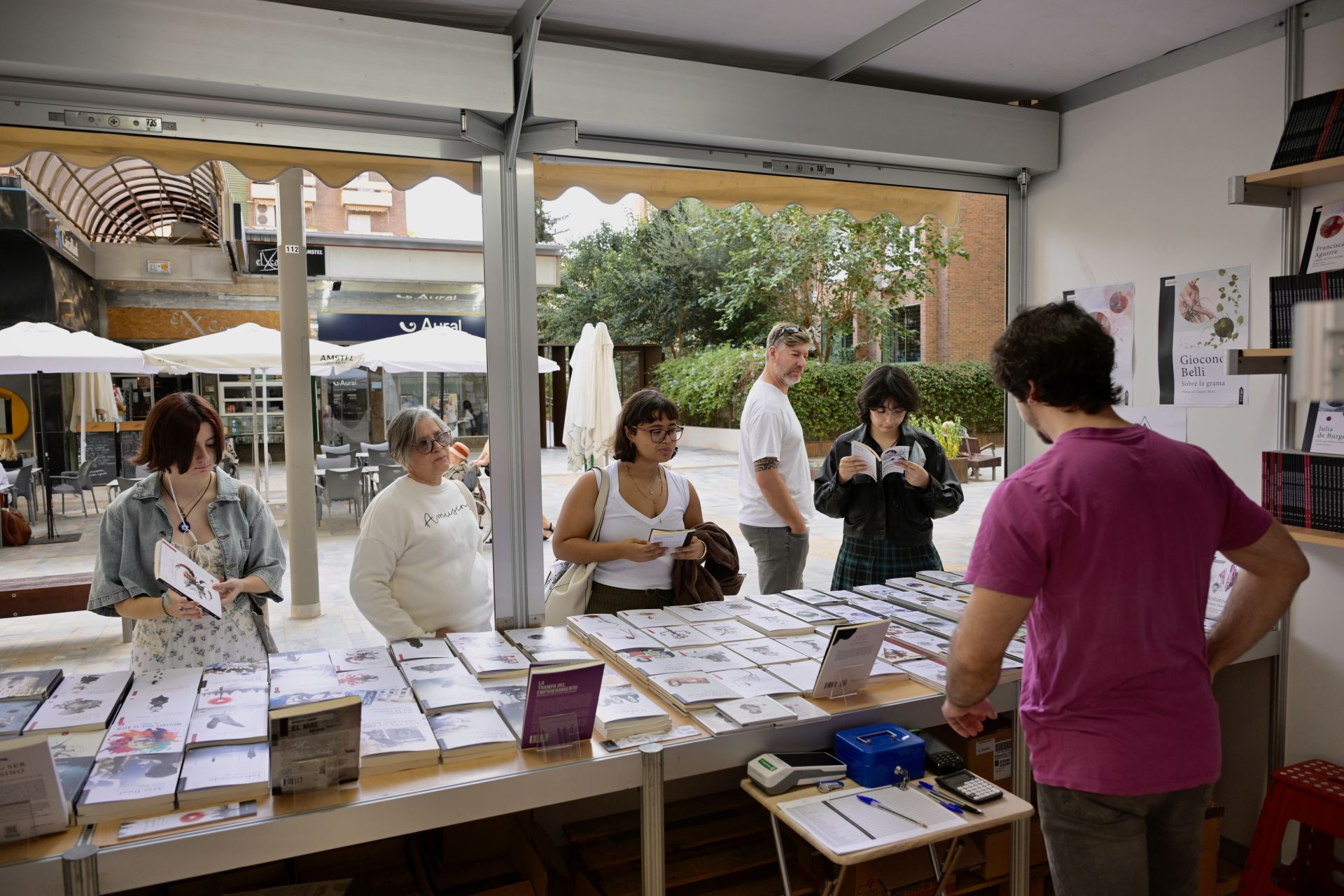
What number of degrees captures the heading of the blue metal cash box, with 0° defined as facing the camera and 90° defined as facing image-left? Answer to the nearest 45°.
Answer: approximately 315°

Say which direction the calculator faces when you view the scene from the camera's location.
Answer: facing the viewer and to the right of the viewer

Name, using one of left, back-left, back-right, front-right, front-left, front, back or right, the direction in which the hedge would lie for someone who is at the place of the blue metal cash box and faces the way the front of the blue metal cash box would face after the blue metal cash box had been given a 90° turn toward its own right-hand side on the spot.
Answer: back-right

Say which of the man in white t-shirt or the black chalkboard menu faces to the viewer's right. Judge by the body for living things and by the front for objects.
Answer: the man in white t-shirt

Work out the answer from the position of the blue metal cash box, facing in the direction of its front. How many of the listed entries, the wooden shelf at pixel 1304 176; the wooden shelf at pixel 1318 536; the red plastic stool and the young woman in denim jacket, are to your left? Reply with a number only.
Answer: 3

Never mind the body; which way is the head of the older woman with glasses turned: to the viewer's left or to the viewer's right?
to the viewer's right

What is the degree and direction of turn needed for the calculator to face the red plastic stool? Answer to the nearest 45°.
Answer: approximately 90° to its left

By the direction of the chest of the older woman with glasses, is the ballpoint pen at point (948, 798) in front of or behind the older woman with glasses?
in front

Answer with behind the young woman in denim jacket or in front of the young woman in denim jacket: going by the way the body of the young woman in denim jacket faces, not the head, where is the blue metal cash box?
in front

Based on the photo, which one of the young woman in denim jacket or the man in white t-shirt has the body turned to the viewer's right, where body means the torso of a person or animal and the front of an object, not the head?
the man in white t-shirt

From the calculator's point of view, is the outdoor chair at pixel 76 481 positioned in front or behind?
behind

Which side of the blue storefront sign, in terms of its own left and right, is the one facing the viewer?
front

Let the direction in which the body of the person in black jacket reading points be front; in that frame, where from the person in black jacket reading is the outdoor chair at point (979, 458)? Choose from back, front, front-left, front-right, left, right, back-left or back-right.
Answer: back

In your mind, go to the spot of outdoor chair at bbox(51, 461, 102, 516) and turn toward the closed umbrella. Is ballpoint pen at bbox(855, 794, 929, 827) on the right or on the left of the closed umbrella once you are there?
right
